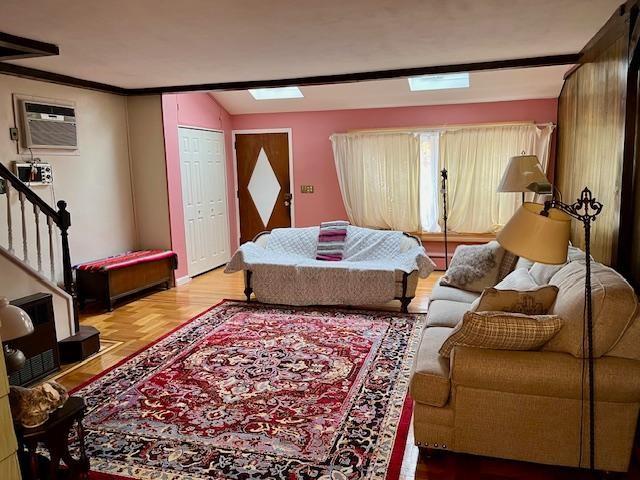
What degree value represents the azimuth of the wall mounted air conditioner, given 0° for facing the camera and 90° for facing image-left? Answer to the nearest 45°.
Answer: approximately 315°

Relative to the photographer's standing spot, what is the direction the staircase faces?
facing to the right of the viewer

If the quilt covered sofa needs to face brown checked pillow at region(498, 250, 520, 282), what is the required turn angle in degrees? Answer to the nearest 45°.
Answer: approximately 45° to its left

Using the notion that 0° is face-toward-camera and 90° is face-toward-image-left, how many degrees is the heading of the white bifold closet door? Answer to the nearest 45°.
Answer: approximately 315°

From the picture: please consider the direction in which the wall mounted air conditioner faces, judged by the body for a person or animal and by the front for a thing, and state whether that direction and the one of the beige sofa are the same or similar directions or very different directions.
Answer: very different directions

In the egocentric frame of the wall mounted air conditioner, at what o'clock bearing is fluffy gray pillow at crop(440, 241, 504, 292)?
The fluffy gray pillow is roughly at 12 o'clock from the wall mounted air conditioner.

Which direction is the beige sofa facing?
to the viewer's left

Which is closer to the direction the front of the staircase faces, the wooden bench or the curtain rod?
the wooden bench

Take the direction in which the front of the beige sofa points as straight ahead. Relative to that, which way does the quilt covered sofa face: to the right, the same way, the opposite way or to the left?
to the left

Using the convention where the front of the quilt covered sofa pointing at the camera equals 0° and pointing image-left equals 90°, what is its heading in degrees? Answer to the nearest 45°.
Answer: approximately 0°

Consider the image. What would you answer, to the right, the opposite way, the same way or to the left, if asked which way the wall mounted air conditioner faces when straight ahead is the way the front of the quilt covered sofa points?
to the left

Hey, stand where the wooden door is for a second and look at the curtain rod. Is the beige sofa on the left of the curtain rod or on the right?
right
